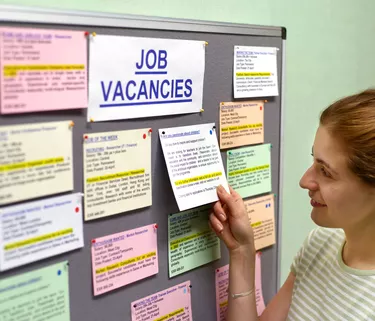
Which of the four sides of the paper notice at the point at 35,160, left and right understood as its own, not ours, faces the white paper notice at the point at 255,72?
left

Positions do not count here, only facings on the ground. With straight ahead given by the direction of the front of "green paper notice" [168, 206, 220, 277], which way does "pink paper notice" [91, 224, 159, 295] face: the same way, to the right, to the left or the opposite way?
the same way

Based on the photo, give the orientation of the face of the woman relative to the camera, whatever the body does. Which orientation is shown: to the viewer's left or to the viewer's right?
to the viewer's left

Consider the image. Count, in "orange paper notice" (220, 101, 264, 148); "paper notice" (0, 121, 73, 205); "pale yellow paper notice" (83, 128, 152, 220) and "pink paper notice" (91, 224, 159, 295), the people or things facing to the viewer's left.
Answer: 0

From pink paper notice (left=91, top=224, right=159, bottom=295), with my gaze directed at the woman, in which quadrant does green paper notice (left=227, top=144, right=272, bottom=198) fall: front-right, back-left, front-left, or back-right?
front-left

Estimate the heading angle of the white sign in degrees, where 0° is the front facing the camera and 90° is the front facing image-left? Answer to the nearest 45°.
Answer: approximately 315°

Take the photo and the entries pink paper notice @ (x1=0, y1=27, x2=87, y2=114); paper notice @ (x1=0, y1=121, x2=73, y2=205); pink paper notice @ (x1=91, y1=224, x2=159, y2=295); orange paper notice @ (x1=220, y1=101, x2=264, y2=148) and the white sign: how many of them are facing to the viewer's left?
0

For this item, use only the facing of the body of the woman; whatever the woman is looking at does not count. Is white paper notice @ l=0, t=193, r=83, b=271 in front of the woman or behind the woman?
in front

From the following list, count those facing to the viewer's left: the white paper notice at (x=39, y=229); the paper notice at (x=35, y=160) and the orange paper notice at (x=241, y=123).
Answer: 0

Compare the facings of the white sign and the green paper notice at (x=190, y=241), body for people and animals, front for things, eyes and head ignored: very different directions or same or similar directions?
same or similar directions

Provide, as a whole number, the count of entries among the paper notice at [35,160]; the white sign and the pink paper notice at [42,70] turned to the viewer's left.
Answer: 0

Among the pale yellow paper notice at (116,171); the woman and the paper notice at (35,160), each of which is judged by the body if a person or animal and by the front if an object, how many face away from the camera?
0

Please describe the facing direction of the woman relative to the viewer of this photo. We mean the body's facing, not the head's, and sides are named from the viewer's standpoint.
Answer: facing the viewer and to the left of the viewer

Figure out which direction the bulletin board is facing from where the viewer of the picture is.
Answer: facing the viewer and to the right of the viewer

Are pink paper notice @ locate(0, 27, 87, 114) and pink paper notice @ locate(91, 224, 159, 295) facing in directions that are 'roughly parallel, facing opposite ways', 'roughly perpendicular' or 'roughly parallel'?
roughly parallel
